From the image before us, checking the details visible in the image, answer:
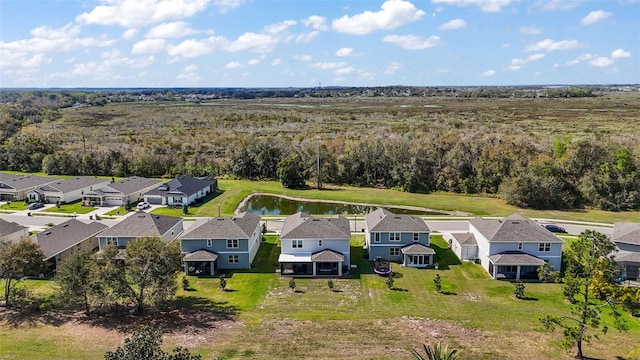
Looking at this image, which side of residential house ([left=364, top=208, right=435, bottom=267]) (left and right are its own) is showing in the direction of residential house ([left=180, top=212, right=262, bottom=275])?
left

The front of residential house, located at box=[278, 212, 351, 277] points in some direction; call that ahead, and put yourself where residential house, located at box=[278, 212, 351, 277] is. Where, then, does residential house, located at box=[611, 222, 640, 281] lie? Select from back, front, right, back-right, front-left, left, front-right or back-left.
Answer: right

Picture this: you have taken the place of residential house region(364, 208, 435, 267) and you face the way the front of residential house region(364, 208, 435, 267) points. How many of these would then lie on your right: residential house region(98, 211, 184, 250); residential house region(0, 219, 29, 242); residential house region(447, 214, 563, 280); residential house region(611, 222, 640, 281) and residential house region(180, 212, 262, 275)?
2

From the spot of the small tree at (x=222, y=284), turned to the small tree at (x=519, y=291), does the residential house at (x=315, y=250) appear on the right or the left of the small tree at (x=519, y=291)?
left

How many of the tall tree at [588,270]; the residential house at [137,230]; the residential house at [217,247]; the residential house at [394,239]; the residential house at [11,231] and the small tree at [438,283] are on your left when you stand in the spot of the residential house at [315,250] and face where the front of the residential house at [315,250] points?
3

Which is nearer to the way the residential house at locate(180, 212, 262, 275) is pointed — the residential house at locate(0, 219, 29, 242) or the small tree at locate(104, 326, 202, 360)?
the residential house

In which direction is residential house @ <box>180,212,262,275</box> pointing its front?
away from the camera

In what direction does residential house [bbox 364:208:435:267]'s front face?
away from the camera

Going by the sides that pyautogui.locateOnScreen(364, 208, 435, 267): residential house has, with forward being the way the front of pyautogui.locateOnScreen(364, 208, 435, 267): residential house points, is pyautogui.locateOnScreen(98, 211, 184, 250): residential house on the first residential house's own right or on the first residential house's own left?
on the first residential house's own left

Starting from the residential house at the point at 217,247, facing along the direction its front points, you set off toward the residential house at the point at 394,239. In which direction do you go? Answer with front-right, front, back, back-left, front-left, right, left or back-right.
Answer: right

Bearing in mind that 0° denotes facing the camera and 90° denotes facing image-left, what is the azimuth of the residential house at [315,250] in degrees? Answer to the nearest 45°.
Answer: approximately 180°

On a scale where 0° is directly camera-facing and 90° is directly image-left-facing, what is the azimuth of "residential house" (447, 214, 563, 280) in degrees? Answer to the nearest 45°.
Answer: approximately 180°

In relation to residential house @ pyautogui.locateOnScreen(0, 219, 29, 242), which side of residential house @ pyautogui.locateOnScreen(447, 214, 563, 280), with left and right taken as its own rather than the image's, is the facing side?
left
